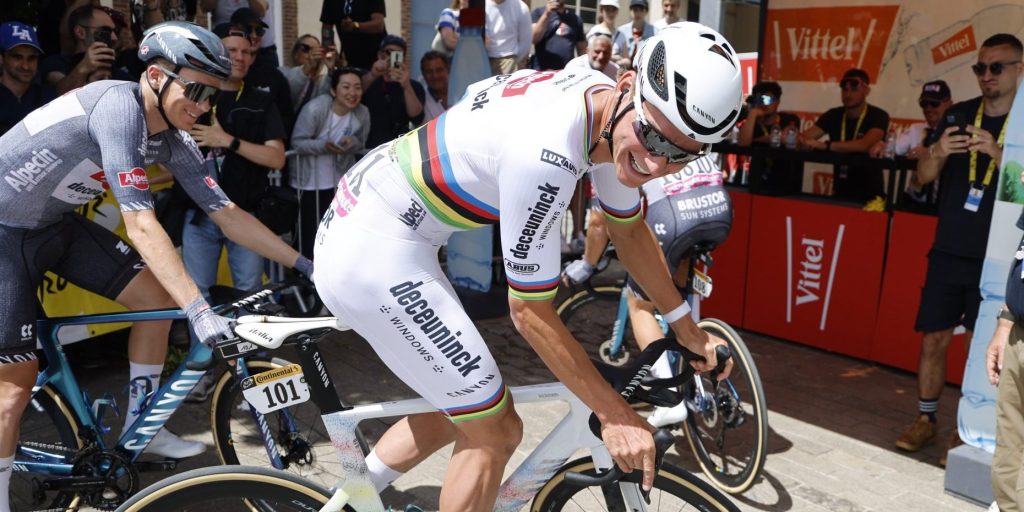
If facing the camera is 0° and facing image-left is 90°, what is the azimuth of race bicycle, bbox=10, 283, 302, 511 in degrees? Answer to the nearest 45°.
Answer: approximately 270°

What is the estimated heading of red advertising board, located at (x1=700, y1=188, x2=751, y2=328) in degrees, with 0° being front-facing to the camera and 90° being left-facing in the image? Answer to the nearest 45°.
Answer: approximately 45°

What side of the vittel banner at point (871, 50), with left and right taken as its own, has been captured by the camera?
front

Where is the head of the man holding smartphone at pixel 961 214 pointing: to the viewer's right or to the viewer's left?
to the viewer's left

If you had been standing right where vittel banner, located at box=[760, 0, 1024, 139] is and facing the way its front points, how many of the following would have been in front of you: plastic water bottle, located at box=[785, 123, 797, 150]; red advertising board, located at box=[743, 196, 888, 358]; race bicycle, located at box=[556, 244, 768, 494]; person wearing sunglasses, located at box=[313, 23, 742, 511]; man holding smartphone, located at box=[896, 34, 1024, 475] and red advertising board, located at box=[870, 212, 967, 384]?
6

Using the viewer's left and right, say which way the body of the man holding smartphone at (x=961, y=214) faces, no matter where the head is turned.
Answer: facing the viewer and to the left of the viewer

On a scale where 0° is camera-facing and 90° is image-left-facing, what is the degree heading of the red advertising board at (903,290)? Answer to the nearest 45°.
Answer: approximately 45°

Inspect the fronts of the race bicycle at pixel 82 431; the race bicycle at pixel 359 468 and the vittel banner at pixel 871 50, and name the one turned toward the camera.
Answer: the vittel banner

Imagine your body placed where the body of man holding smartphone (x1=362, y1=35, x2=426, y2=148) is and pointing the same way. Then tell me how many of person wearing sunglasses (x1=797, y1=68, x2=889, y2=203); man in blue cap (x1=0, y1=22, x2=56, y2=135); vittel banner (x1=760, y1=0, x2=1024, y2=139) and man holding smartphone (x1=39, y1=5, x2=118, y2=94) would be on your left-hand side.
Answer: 2

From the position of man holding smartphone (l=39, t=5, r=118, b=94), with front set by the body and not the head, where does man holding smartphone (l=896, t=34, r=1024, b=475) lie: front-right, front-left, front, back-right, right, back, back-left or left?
front

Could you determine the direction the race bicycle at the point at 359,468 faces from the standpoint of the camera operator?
facing to the right of the viewer

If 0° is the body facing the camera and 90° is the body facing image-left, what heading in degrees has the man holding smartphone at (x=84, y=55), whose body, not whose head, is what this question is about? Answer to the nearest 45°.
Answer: approximately 315°

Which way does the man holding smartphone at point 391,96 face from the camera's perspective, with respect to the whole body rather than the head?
toward the camera
